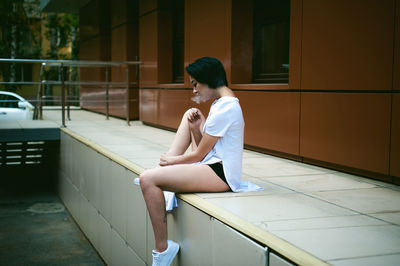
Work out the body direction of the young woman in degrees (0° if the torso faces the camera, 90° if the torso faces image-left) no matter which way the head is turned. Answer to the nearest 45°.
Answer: approximately 90°

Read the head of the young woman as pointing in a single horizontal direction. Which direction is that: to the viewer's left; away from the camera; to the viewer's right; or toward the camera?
to the viewer's left
